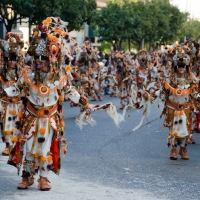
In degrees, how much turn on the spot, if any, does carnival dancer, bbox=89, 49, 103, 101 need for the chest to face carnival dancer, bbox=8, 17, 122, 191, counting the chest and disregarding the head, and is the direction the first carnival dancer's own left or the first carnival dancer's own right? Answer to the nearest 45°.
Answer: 0° — they already face them

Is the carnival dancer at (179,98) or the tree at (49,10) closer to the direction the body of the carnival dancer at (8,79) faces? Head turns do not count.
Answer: the carnival dancer

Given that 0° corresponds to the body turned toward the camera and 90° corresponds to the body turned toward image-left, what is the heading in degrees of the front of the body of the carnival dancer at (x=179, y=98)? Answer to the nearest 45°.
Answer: approximately 0°

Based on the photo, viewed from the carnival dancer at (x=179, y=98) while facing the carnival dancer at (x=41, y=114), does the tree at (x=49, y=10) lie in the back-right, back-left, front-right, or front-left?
back-right

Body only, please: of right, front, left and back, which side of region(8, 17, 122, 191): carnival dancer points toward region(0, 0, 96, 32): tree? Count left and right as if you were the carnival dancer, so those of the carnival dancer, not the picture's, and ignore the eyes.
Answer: back

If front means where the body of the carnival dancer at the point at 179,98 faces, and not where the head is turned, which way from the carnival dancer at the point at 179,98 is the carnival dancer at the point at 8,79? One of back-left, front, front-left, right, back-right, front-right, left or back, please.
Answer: right

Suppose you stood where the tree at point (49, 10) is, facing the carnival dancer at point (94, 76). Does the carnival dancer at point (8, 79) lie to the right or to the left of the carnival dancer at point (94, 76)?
right

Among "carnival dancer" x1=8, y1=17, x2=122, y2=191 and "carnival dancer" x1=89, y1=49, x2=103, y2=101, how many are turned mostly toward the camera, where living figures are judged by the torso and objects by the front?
2

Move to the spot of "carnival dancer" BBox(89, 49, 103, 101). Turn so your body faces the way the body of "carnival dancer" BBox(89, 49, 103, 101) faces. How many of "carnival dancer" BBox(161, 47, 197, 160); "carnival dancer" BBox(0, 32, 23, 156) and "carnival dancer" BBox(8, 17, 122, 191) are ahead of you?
3
